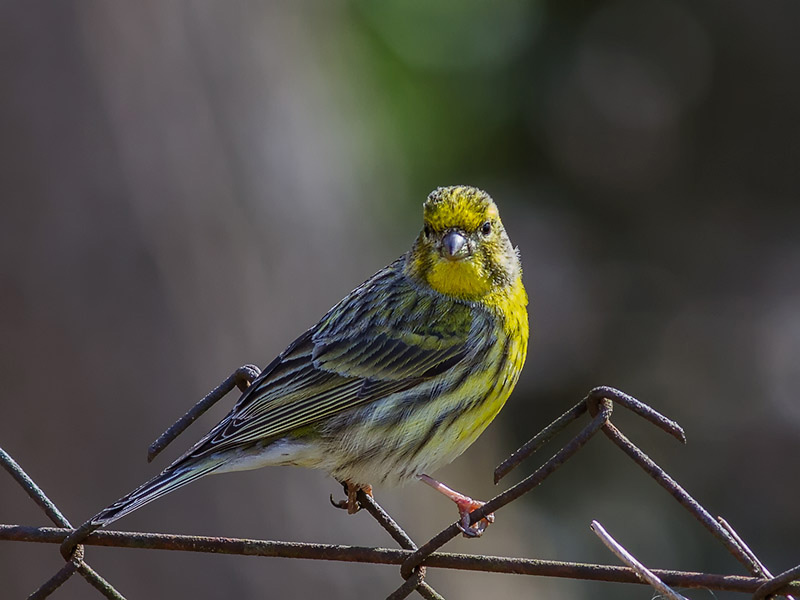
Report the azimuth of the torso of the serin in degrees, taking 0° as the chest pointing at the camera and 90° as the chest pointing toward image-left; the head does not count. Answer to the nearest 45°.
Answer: approximately 270°
